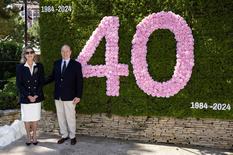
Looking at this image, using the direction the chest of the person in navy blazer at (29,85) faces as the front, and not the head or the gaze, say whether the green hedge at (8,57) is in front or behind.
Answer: behind

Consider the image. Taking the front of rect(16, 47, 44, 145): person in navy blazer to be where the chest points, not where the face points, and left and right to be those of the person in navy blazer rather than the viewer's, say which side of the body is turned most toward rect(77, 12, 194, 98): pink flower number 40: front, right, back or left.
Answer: left

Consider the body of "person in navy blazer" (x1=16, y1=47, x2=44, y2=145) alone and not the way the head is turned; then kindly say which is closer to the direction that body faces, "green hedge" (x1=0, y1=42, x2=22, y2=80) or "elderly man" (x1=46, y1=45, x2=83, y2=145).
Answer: the elderly man

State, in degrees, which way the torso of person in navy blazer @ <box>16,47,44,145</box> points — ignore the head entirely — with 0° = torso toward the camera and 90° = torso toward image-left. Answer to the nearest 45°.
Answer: approximately 0°

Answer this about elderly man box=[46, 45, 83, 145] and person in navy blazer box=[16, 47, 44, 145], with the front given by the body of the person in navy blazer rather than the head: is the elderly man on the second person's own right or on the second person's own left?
on the second person's own left
